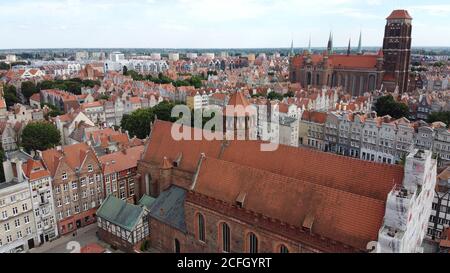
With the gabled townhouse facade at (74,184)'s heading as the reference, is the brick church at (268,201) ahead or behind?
ahead

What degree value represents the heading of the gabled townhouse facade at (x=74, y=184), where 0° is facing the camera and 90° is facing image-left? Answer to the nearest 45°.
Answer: approximately 315°
